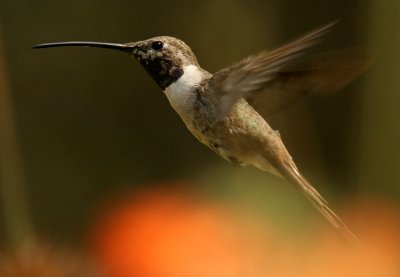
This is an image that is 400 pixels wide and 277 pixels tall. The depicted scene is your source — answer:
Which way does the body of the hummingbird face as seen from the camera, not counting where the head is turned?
to the viewer's left
